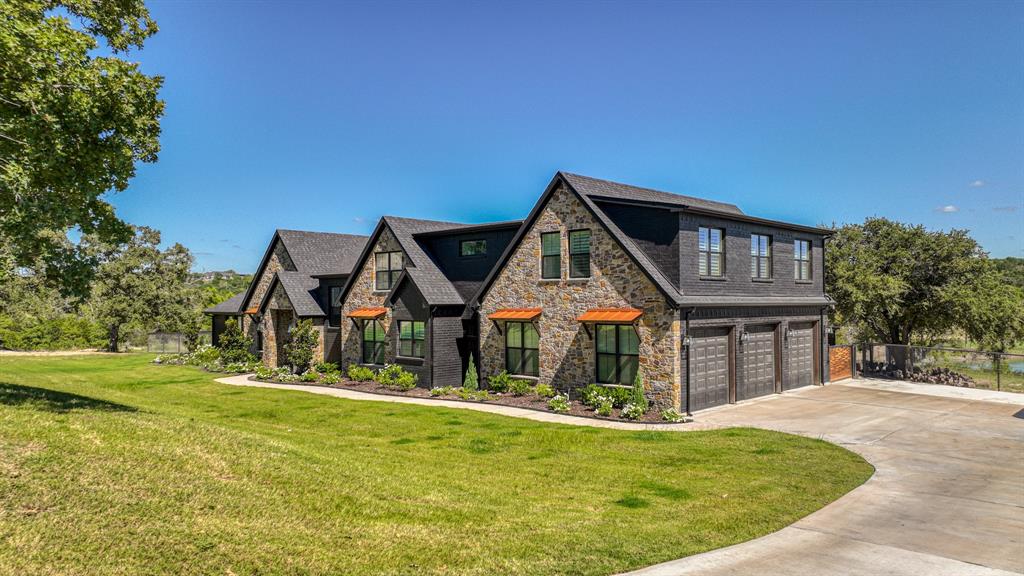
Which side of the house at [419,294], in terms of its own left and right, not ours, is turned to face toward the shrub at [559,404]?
left

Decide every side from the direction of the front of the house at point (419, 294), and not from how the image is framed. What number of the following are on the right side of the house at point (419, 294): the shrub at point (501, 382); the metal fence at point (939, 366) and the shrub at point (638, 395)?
0

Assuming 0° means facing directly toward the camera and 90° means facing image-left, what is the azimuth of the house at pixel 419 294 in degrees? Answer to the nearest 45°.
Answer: approximately 45°

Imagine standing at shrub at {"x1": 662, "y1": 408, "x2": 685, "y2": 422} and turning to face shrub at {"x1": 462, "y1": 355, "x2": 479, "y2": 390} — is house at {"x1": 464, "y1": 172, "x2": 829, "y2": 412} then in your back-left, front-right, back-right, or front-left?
front-right

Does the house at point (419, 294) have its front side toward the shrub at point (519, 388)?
no

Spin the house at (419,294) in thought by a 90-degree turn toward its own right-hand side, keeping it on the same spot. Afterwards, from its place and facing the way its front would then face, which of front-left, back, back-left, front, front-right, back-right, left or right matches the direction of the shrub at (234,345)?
front

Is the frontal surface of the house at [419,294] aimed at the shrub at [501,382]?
no

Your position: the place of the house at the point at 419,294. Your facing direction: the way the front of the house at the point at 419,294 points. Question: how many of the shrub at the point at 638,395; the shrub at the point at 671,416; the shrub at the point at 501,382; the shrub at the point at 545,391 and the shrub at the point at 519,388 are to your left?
5
